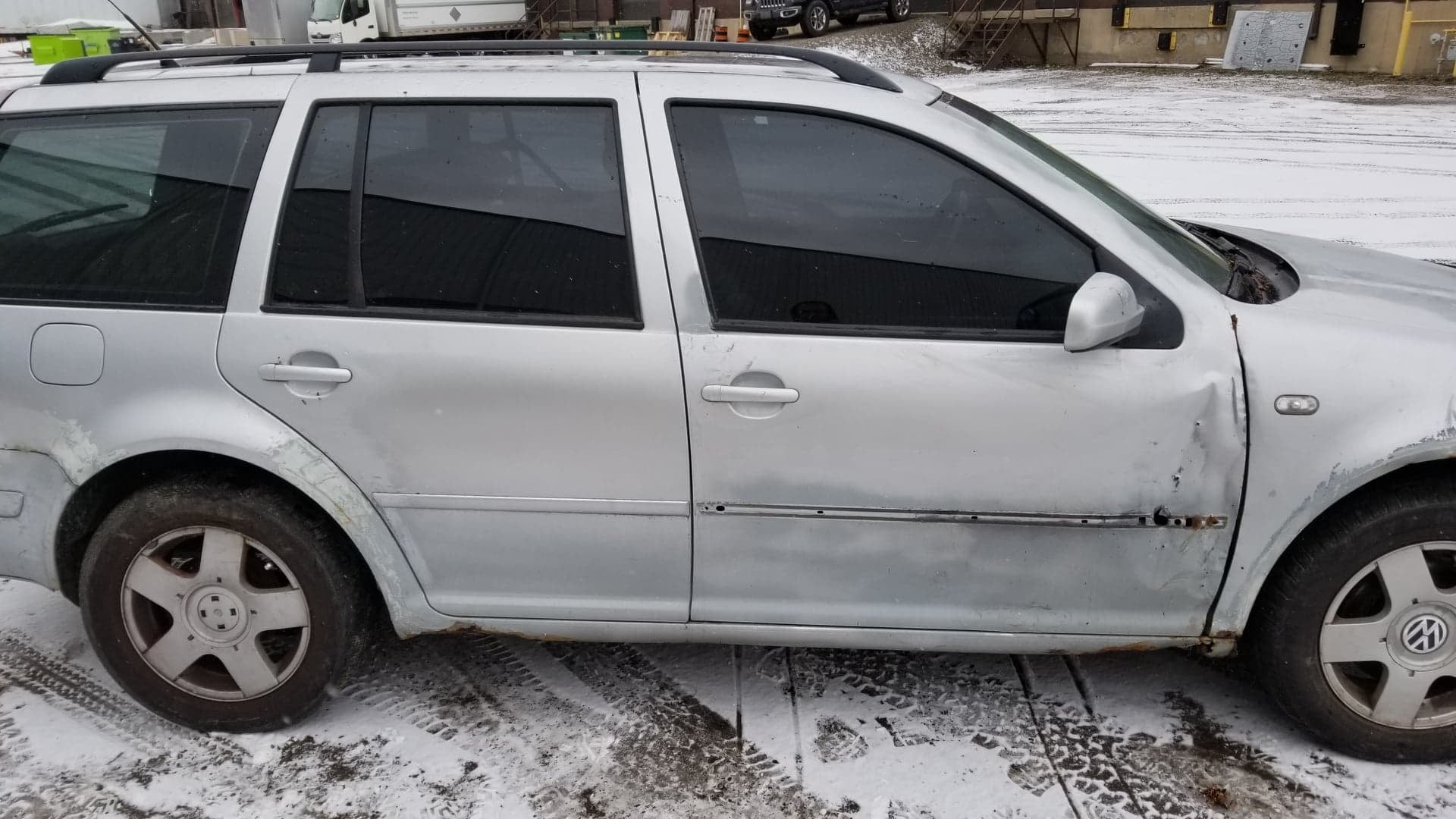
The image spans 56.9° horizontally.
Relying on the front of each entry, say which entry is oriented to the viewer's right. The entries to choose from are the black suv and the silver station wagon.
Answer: the silver station wagon

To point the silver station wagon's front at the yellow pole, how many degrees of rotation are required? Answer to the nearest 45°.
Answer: approximately 45° to its left

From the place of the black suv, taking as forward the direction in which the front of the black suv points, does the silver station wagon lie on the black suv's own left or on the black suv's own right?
on the black suv's own left

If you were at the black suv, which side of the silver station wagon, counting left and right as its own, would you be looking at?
left

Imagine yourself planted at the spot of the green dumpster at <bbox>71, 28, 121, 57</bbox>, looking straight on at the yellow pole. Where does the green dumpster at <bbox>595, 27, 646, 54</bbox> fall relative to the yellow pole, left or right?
left

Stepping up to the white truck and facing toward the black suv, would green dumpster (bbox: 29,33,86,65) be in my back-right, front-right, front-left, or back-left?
back-right

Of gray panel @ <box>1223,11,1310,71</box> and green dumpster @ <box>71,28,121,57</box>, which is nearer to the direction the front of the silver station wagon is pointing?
the gray panel

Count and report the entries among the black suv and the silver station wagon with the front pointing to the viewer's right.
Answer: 1

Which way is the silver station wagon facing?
to the viewer's right

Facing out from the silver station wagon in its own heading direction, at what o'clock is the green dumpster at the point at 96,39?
The green dumpster is roughly at 8 o'clock from the silver station wagon.

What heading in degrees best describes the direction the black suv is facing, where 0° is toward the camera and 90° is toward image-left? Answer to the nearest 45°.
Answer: approximately 45°

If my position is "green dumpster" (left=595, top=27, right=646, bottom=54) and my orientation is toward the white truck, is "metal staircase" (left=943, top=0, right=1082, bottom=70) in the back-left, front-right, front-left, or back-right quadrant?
back-left

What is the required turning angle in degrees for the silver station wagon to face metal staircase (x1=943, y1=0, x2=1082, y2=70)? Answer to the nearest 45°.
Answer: approximately 90° to its left

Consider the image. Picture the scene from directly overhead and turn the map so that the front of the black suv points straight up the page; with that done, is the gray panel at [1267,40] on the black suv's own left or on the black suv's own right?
on the black suv's own left

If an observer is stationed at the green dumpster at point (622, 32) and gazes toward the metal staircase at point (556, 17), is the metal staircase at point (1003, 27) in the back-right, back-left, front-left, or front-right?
back-right
